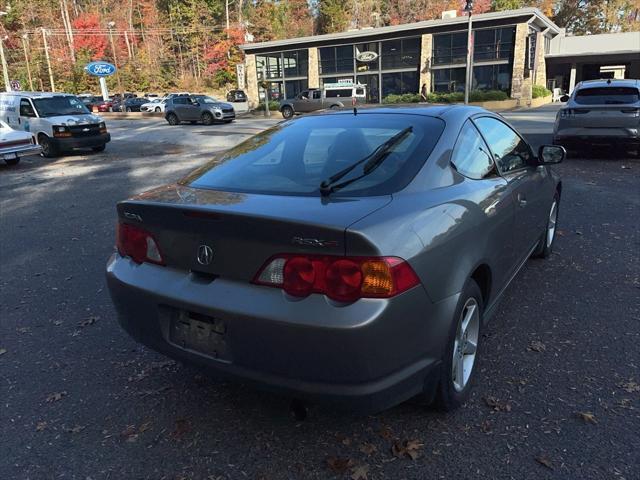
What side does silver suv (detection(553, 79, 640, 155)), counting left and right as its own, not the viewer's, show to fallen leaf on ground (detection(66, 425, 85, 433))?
back

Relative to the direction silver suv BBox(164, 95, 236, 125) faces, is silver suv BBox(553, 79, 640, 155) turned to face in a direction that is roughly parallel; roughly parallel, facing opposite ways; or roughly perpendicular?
roughly perpendicular

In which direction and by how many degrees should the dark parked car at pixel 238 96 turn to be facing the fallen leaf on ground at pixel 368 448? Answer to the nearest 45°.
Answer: approximately 45° to its right

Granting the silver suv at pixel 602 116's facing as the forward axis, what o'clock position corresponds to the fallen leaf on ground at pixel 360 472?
The fallen leaf on ground is roughly at 6 o'clock from the silver suv.

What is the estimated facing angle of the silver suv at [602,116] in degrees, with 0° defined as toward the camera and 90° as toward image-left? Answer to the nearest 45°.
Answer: approximately 180°

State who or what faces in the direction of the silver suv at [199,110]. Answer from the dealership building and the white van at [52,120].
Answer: the dealership building

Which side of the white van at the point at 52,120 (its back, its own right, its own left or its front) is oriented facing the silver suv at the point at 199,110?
left

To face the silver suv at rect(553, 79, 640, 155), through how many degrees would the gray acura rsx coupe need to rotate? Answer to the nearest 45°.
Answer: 0° — it already faces it

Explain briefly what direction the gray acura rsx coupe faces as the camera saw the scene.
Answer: facing away from the viewer and to the right of the viewer

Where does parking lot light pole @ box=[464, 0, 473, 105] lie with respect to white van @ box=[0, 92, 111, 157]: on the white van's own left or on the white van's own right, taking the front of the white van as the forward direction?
on the white van's own left
